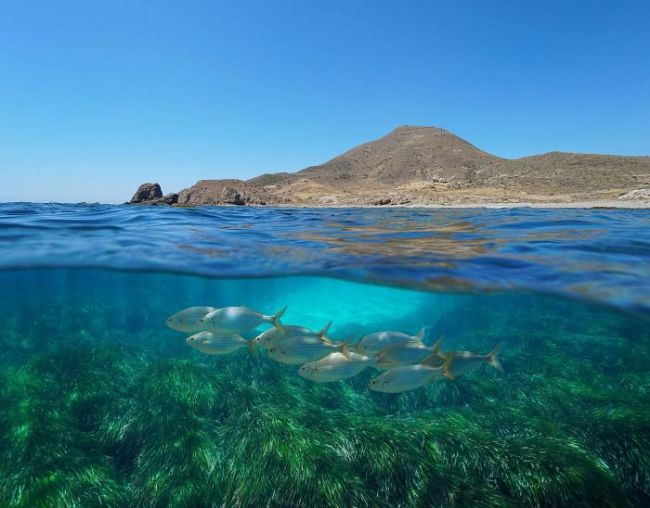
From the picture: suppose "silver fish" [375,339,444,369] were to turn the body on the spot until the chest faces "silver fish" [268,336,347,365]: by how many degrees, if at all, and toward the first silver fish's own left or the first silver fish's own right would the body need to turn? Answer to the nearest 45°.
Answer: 0° — it already faces it

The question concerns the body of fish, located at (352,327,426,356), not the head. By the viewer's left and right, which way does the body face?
facing to the left of the viewer

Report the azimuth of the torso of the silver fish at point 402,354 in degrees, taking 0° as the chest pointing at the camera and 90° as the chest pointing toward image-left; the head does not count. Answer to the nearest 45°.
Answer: approximately 90°

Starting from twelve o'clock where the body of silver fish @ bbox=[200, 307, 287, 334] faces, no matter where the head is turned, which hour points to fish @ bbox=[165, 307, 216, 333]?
The fish is roughly at 1 o'clock from the silver fish.

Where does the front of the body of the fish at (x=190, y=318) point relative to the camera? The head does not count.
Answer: to the viewer's left

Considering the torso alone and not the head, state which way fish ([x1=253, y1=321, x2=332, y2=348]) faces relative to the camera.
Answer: to the viewer's left

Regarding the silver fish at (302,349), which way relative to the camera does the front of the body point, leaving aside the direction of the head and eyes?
to the viewer's left

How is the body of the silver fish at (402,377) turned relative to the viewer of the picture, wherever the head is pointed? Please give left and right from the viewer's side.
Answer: facing to the left of the viewer

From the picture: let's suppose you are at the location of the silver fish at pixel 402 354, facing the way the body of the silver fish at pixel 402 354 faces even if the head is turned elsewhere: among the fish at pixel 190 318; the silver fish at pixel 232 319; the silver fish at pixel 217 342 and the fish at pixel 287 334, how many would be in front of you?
4

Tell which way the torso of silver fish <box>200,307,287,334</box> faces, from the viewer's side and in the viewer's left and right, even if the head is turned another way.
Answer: facing to the left of the viewer

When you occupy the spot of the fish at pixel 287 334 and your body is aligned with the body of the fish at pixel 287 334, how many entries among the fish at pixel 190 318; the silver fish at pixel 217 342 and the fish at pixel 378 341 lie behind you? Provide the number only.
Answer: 1

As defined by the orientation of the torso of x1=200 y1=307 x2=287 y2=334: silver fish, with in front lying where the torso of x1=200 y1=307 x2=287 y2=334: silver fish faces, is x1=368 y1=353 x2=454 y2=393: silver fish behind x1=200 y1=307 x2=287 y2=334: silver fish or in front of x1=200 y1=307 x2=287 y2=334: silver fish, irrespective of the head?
behind
